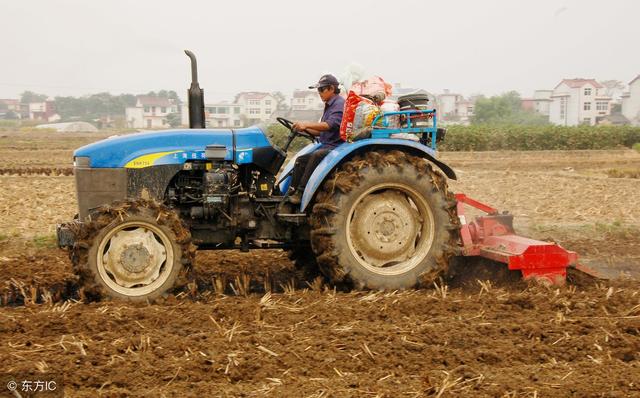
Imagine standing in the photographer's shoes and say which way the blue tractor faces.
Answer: facing to the left of the viewer

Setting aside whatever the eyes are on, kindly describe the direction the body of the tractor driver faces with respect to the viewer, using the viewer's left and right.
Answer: facing to the left of the viewer

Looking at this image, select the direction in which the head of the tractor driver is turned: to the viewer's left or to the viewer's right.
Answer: to the viewer's left
